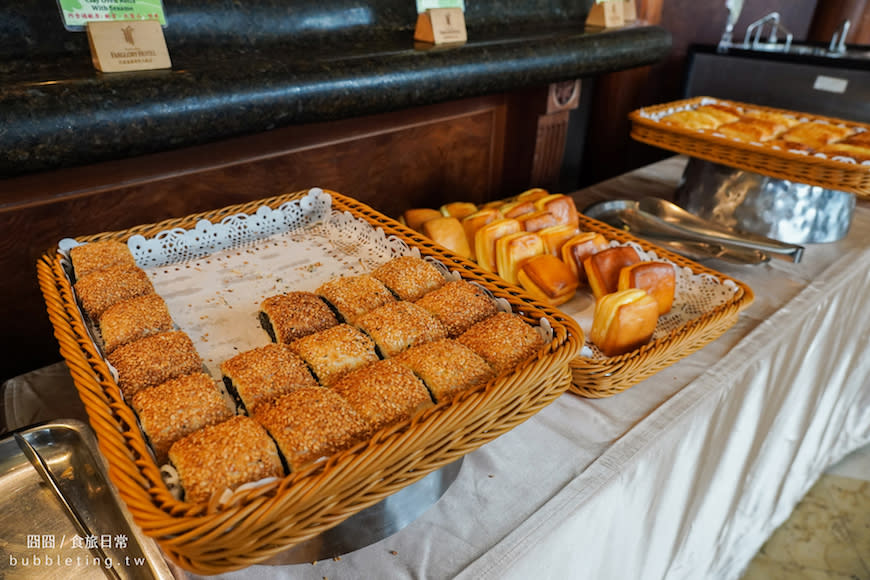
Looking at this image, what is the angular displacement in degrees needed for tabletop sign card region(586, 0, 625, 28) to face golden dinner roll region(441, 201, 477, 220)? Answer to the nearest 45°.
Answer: approximately 90° to its right

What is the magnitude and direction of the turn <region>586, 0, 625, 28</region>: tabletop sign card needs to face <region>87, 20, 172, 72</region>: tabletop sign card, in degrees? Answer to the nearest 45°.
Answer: approximately 90° to its right

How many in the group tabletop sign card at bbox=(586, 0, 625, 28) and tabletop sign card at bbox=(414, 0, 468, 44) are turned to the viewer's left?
0

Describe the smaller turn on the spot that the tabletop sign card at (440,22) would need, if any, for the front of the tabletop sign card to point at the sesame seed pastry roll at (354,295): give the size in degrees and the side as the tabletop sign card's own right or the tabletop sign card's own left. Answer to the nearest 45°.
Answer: approximately 45° to the tabletop sign card's own right

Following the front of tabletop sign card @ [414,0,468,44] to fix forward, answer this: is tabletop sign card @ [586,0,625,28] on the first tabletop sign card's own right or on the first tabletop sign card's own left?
on the first tabletop sign card's own left

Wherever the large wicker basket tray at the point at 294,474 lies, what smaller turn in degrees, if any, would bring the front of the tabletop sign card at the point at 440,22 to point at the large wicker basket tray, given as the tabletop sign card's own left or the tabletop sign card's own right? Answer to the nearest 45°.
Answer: approximately 45° to the tabletop sign card's own right

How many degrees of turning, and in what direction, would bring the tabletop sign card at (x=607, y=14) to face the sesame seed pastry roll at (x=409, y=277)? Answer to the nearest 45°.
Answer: approximately 45° to its right

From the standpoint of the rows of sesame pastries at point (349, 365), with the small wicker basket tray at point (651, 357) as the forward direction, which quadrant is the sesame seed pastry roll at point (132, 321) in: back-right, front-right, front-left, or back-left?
back-left

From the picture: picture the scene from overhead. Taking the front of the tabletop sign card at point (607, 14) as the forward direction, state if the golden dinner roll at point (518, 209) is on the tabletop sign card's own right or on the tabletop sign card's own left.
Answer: on the tabletop sign card's own right

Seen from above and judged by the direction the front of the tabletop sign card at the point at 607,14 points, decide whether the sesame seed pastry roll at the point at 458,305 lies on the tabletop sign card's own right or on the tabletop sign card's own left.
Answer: on the tabletop sign card's own right

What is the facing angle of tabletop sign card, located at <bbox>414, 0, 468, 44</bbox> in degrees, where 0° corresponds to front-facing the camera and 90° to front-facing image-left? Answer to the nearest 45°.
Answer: approximately 315°

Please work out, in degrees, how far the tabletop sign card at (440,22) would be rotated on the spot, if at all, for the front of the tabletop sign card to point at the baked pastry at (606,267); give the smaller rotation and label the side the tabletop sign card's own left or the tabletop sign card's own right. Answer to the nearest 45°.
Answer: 0° — it already faces it

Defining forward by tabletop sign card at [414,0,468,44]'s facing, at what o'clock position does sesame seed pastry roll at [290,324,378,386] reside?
The sesame seed pastry roll is roughly at 2 o'clock from the tabletop sign card.

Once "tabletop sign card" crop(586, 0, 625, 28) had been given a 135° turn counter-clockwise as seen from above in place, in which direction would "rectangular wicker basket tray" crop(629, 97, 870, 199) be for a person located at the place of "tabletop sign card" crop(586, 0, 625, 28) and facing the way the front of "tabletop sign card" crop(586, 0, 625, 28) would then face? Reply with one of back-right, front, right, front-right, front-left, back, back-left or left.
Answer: back-right
